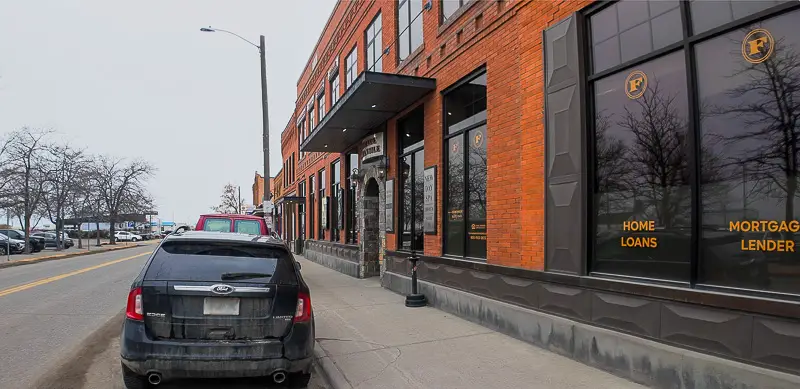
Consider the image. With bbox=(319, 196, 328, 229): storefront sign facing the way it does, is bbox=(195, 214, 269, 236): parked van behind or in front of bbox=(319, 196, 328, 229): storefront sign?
in front

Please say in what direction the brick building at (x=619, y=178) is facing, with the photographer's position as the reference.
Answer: facing the viewer and to the left of the viewer

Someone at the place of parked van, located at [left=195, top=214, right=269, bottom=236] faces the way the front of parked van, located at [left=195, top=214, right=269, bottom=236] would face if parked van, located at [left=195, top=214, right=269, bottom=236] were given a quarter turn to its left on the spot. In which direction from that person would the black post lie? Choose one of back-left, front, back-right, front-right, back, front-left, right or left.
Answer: back-left

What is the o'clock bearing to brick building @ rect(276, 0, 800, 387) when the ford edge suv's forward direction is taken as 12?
The brick building is roughly at 3 o'clock from the ford edge suv.

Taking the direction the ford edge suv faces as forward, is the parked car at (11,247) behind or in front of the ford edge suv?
in front

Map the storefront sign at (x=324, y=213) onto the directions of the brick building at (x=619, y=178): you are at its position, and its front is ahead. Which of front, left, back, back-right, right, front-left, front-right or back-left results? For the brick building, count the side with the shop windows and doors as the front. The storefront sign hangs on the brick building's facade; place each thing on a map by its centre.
right

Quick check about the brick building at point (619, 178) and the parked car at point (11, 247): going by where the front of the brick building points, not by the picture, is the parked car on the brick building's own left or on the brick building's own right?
on the brick building's own right

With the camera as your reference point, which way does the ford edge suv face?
facing away from the viewer

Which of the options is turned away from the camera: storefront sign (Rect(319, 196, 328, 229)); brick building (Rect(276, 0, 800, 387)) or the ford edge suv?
the ford edge suv

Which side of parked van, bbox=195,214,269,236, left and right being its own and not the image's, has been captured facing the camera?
back

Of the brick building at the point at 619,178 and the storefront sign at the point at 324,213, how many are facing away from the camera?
0

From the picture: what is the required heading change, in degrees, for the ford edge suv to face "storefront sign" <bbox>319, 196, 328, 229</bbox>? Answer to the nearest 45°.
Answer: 0° — it already faces it

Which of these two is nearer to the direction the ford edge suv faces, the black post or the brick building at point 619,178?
the black post

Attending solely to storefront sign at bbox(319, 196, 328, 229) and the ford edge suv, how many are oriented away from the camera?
1

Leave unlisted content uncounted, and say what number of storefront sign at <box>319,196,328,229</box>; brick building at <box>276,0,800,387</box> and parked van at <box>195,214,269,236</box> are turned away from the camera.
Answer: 1
